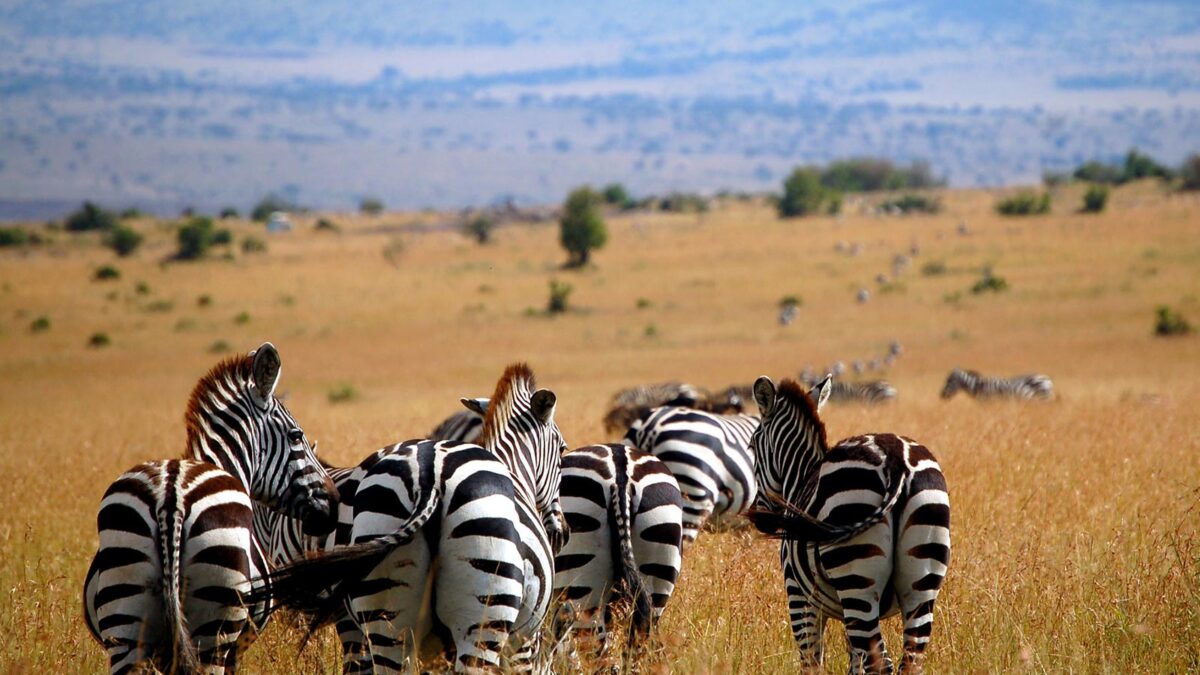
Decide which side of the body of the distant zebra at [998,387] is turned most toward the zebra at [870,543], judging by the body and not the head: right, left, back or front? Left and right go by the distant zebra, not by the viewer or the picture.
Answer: left

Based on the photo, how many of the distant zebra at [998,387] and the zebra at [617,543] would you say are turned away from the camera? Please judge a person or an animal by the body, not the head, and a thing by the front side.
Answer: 1

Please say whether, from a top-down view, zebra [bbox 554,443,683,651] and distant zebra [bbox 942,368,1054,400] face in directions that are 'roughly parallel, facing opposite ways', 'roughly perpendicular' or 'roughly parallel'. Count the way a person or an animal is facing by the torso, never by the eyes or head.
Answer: roughly perpendicular

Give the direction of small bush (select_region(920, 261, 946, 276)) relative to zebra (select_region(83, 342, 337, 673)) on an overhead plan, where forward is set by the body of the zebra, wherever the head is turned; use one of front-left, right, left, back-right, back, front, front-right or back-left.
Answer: front-right

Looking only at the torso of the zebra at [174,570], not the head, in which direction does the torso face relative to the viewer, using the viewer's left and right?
facing away from the viewer

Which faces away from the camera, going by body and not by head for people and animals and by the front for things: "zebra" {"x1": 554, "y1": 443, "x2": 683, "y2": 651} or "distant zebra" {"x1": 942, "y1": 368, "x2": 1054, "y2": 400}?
the zebra

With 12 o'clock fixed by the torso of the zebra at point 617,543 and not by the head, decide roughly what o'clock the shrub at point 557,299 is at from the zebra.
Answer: The shrub is roughly at 12 o'clock from the zebra.

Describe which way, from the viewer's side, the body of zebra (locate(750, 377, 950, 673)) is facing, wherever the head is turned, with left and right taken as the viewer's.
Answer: facing away from the viewer and to the left of the viewer

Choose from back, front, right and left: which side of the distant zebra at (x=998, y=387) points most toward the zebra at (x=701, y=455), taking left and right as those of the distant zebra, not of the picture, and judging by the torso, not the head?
left

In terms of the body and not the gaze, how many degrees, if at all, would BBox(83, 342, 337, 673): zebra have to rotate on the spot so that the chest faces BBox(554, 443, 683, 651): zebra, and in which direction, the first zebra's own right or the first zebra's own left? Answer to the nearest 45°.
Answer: approximately 90° to the first zebra's own right

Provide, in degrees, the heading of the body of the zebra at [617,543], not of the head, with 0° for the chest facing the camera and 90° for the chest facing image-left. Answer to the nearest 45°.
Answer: approximately 180°

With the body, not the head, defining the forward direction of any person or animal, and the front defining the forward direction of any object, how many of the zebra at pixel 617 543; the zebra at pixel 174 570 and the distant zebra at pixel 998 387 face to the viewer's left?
1

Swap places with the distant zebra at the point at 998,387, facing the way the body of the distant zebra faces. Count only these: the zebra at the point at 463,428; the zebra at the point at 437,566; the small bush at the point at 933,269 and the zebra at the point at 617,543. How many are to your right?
1

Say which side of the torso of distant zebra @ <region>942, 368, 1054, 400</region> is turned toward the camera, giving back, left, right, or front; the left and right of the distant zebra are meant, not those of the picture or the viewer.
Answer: left

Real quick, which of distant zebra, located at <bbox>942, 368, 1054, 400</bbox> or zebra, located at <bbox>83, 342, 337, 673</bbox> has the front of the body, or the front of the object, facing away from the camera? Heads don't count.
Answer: the zebra
